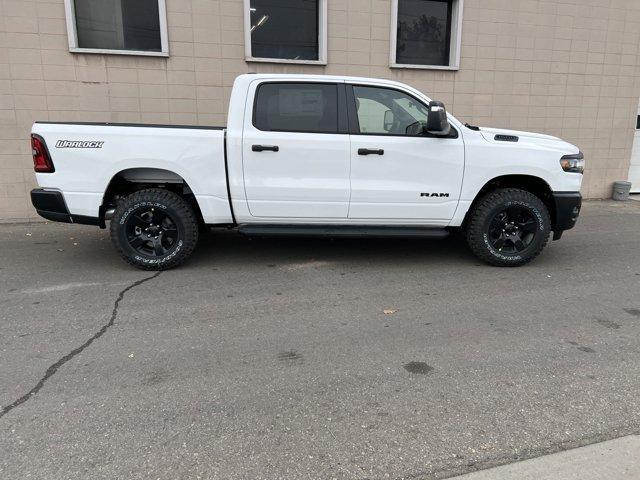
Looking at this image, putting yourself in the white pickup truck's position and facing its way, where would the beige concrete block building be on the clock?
The beige concrete block building is roughly at 9 o'clock from the white pickup truck.

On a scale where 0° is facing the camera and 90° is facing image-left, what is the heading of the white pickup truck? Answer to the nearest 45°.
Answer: approximately 270°
